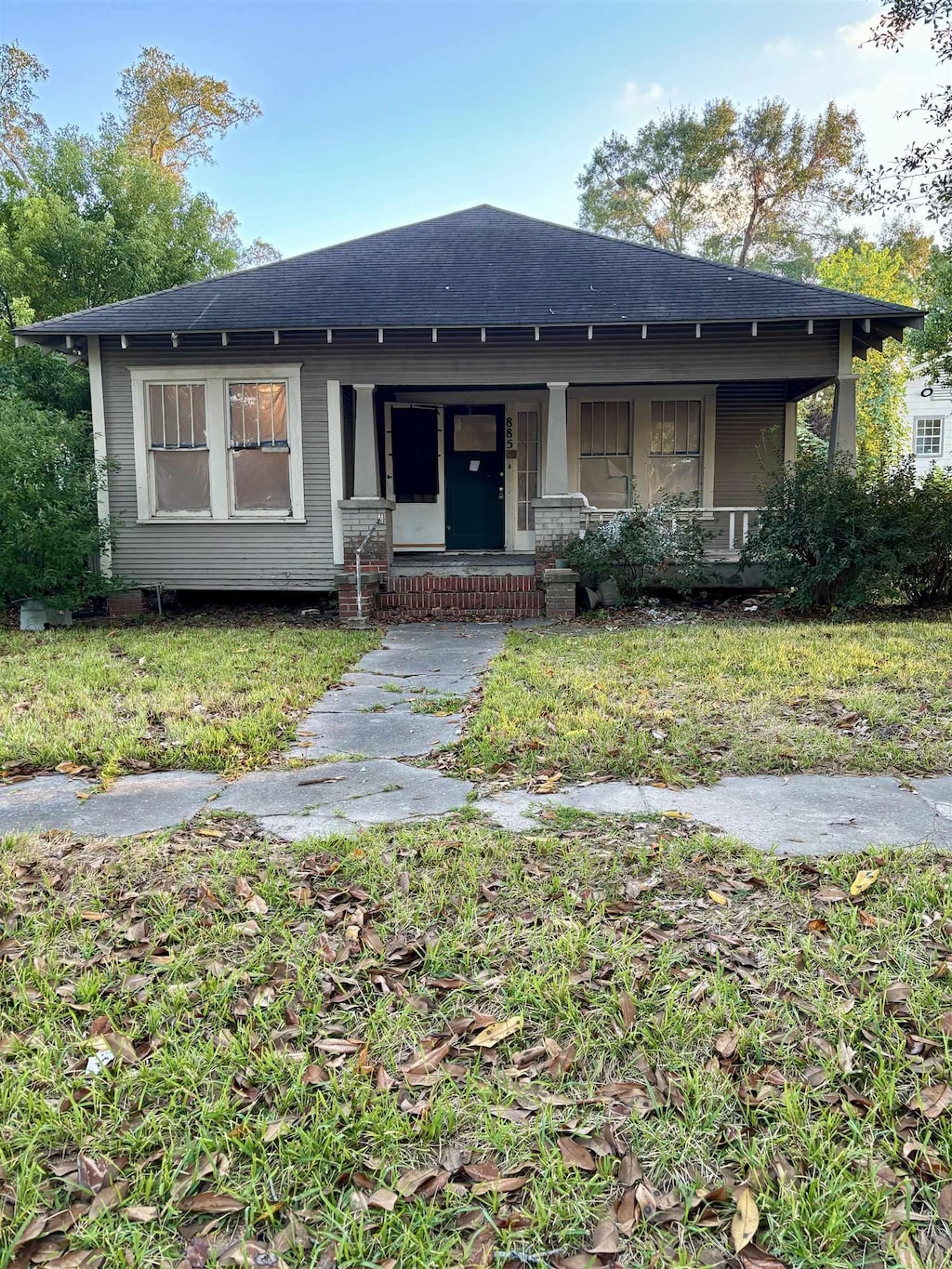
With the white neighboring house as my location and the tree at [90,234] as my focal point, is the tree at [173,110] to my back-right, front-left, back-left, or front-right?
front-right

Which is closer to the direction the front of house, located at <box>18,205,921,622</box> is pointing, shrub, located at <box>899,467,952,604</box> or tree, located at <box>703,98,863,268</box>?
the shrub

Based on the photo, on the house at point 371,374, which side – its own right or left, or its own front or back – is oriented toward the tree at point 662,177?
back

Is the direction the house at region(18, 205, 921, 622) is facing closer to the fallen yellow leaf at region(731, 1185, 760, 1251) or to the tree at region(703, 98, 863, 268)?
the fallen yellow leaf

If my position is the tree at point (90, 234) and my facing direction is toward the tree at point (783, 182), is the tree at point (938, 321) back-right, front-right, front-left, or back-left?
front-right

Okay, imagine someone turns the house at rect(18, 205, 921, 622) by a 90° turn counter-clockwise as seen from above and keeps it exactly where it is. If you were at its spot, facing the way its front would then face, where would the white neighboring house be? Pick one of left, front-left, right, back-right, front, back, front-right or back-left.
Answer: front-left

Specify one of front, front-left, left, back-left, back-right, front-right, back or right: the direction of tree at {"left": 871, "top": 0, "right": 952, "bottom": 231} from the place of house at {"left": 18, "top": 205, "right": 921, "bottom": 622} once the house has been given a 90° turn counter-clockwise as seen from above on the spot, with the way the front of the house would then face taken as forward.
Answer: front

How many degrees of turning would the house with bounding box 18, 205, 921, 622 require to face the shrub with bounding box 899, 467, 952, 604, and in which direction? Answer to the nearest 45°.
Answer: approximately 90° to its left

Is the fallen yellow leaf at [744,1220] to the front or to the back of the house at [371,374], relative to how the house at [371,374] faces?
to the front

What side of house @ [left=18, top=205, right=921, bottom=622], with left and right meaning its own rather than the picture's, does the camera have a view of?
front

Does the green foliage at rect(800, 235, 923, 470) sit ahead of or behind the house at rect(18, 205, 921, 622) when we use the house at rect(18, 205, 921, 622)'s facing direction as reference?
behind

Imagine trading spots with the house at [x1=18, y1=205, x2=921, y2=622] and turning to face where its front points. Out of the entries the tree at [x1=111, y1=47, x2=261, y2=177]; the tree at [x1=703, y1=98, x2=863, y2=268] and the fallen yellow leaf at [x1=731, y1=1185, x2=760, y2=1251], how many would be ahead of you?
1

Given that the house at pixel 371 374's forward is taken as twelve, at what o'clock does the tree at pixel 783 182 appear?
The tree is roughly at 7 o'clock from the house.
